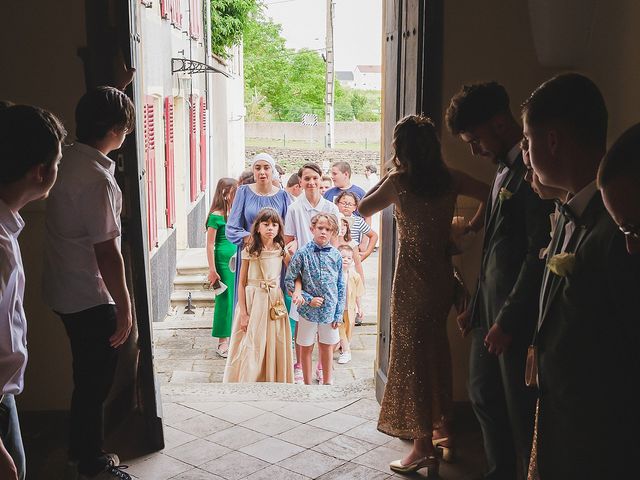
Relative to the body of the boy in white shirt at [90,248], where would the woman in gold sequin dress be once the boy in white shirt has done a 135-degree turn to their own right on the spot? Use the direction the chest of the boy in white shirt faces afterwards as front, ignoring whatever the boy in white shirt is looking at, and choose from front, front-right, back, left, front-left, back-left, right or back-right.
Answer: left

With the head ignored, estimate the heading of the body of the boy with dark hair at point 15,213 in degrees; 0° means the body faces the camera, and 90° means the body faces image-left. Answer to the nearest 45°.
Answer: approximately 270°

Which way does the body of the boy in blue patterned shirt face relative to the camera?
toward the camera

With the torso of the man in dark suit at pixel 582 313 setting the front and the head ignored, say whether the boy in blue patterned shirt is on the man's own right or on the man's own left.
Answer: on the man's own right

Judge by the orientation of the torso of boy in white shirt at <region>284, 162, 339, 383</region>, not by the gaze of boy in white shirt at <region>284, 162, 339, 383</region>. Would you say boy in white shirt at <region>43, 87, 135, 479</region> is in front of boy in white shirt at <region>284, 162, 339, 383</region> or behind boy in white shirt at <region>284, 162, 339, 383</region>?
in front

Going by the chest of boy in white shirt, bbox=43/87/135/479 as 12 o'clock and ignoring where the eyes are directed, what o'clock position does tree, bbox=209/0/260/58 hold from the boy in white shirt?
The tree is roughly at 11 o'clock from the boy in white shirt.

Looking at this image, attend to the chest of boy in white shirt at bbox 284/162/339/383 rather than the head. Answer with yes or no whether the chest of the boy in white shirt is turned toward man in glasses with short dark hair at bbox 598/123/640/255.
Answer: yes

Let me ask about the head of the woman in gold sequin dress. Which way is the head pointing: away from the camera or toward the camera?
away from the camera

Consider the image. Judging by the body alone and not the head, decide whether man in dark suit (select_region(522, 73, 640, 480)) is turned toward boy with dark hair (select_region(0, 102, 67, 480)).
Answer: yes

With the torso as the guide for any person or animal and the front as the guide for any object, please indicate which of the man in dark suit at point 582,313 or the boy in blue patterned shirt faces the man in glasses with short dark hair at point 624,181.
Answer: the boy in blue patterned shirt

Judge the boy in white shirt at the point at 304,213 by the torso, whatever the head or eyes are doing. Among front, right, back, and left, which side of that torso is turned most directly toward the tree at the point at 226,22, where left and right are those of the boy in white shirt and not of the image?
back

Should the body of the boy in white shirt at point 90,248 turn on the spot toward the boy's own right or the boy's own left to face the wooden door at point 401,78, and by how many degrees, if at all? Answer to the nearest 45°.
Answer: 0° — they already face it

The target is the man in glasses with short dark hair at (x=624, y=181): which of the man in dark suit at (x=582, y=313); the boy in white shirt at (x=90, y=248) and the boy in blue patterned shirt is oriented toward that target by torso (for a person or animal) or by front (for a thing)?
the boy in blue patterned shirt

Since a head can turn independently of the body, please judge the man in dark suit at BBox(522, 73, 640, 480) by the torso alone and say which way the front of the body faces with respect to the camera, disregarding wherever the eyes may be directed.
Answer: to the viewer's left

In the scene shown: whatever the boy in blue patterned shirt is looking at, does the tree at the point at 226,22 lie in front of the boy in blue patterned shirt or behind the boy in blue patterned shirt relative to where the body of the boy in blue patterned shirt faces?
behind

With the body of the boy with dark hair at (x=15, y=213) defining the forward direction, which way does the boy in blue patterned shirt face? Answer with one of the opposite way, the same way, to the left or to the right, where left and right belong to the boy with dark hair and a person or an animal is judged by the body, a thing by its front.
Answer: to the right

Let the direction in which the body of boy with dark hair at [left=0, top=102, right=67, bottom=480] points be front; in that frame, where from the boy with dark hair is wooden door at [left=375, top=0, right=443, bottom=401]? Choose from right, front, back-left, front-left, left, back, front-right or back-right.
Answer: front-left

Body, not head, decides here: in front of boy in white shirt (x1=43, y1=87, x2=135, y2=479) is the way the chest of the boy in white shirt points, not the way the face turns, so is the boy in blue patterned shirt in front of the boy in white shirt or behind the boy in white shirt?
in front

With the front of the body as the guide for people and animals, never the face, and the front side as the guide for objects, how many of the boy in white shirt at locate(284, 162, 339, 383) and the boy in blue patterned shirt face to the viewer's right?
0

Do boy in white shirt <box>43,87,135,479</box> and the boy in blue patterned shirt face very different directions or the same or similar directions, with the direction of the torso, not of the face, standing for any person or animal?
very different directions

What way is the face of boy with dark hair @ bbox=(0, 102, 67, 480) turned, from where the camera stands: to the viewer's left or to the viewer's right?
to the viewer's right
